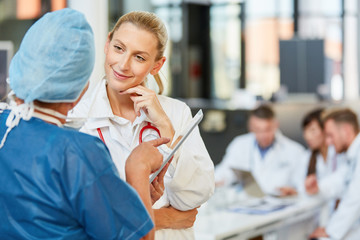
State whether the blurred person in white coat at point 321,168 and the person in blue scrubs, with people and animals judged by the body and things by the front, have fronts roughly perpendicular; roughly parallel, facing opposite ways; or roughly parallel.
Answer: roughly parallel, facing opposite ways

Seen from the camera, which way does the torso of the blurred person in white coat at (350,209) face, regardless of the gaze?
to the viewer's left

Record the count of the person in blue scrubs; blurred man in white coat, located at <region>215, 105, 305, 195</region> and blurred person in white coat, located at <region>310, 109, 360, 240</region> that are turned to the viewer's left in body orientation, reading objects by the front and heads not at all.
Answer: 1

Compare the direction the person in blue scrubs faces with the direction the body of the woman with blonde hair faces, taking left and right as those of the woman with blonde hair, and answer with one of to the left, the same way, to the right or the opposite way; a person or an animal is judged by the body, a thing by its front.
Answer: the opposite way

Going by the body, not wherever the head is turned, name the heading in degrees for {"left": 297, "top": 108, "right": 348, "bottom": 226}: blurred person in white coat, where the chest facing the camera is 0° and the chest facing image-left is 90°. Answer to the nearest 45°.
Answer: approximately 45°

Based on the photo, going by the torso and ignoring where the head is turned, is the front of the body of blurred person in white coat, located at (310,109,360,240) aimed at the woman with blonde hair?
no

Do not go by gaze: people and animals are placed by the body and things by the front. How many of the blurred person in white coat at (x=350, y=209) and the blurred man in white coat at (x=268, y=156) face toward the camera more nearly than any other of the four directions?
1

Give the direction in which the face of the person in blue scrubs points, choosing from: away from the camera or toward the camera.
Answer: away from the camera

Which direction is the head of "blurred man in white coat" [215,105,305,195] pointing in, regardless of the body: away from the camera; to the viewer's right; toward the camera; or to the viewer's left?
toward the camera

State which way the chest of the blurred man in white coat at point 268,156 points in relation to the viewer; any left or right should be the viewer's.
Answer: facing the viewer

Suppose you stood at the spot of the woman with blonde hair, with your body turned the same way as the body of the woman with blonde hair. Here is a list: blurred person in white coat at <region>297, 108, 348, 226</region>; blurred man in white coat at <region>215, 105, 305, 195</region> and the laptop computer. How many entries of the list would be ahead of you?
0

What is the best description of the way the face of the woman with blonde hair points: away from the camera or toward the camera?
toward the camera
